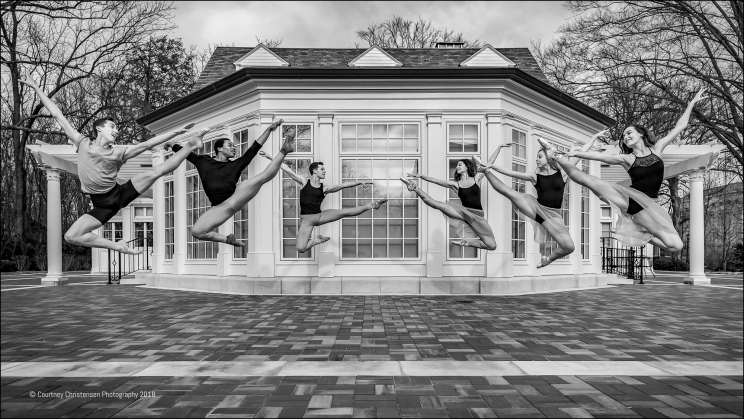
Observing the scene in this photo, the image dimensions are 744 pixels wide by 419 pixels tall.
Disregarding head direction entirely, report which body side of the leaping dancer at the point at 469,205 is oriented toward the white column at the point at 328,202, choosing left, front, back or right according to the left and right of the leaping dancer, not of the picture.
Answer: right

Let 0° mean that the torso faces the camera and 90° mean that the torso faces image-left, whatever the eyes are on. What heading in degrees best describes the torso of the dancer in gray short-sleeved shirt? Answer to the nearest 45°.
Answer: approximately 315°

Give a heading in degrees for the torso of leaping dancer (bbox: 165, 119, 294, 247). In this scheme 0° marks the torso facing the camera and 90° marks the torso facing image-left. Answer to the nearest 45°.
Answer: approximately 315°

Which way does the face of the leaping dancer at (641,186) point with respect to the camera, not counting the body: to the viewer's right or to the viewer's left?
to the viewer's left

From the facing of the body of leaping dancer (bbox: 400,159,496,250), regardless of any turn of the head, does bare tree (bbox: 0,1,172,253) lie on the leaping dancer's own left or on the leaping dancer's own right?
on the leaping dancer's own right

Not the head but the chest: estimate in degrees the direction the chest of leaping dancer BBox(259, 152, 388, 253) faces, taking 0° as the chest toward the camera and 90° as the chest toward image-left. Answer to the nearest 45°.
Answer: approximately 315°

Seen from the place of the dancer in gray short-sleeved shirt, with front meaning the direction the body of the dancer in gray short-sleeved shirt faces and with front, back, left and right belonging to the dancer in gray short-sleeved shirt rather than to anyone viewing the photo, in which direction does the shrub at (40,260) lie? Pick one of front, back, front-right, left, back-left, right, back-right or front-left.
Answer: back-left

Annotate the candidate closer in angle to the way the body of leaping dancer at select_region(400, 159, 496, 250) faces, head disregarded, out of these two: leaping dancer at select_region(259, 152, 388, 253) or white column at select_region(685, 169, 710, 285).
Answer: the leaping dancer
